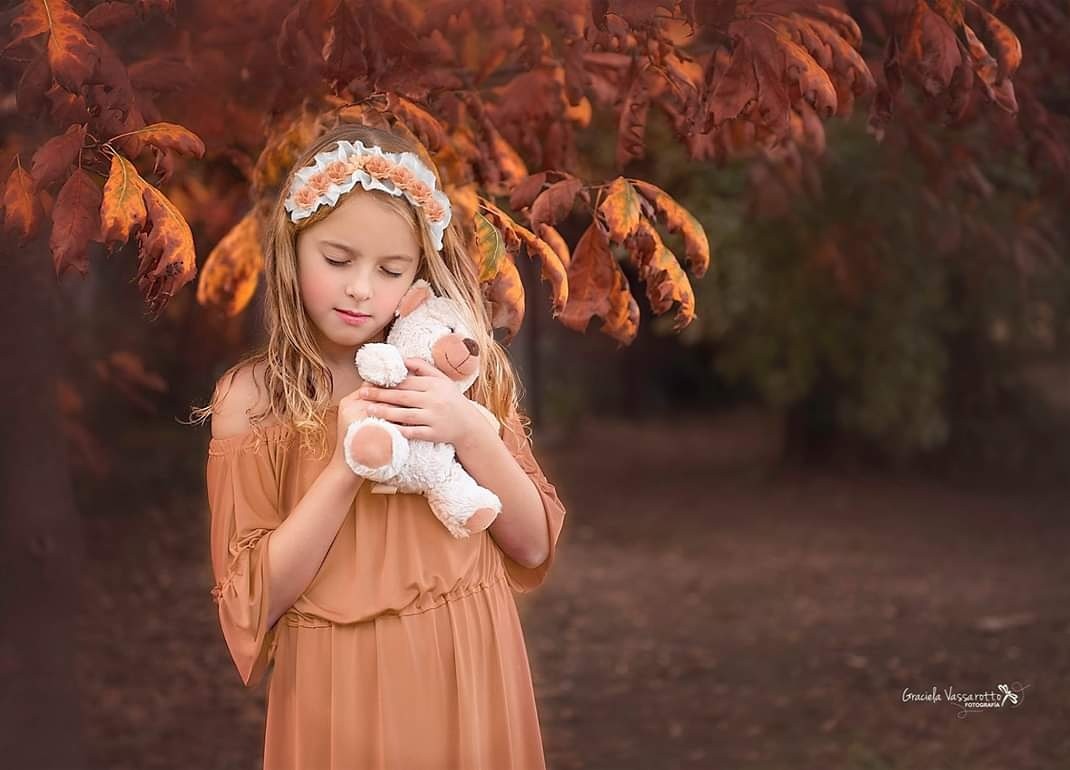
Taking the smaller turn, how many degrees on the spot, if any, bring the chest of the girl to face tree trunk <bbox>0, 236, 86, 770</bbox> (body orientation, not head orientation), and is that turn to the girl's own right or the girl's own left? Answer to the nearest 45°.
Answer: approximately 135° to the girl's own right

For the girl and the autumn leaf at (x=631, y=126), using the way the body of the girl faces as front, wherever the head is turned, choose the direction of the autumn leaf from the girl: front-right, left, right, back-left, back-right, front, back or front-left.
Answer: back-left

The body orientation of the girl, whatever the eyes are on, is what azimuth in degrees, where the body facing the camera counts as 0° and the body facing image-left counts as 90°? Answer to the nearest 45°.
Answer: approximately 0°

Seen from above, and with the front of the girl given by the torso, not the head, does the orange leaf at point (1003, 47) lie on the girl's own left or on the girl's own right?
on the girl's own left
